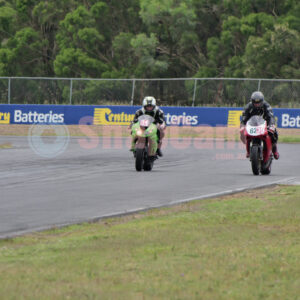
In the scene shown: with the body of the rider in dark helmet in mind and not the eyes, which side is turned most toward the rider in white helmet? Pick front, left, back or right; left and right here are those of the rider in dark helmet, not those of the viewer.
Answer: right

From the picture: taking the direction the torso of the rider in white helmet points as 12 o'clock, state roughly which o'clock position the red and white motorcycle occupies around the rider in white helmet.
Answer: The red and white motorcycle is roughly at 10 o'clock from the rider in white helmet.

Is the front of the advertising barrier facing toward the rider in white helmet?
yes

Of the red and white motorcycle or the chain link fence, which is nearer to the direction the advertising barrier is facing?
the red and white motorcycle

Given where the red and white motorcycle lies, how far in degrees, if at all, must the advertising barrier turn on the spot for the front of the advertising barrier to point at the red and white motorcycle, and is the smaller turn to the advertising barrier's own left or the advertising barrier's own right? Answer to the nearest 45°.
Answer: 0° — it already faces it

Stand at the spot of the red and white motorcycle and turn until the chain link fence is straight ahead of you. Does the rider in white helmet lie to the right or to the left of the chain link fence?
left

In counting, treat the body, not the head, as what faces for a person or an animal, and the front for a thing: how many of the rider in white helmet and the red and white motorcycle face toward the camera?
2

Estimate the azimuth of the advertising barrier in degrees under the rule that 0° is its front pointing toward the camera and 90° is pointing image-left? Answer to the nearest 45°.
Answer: approximately 0°

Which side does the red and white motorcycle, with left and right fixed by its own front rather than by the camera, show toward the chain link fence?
back

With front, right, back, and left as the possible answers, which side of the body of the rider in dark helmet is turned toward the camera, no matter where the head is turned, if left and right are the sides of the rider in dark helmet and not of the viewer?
front
